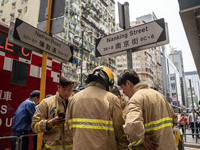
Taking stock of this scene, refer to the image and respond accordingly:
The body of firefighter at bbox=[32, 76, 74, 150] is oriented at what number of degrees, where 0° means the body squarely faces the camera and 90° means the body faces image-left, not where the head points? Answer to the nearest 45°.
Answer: approximately 315°

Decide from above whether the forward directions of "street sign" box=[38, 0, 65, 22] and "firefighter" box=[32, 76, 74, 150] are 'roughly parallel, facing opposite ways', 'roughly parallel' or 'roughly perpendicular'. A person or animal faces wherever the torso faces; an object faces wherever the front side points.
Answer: roughly perpendicular

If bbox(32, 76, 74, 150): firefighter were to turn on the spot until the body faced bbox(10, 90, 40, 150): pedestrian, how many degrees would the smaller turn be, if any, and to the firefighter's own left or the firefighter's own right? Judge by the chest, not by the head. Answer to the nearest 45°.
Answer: approximately 135° to the firefighter's own left

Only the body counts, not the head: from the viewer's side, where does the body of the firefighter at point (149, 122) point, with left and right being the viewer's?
facing away from the viewer and to the left of the viewer

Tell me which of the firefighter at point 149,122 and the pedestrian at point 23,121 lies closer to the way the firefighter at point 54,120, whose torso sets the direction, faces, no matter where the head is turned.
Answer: the firefighter

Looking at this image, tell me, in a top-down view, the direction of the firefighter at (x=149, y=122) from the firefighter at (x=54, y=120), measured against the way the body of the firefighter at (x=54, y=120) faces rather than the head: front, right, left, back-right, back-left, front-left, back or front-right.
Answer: front

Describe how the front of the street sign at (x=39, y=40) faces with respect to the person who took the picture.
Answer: facing the viewer and to the right of the viewer

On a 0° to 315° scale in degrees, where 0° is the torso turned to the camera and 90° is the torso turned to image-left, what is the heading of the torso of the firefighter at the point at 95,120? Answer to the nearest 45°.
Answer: approximately 180°

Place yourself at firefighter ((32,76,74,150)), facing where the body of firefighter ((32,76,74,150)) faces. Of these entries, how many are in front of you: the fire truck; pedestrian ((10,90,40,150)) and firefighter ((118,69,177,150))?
1

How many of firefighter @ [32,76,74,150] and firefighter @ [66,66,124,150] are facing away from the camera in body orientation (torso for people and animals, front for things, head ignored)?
1

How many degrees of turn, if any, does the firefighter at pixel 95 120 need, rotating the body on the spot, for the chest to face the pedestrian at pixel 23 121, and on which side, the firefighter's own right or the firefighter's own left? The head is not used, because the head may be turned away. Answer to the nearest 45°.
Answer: approximately 45° to the firefighter's own left

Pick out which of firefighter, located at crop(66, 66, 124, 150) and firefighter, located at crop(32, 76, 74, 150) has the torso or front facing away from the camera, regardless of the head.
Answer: firefighter, located at crop(66, 66, 124, 150)

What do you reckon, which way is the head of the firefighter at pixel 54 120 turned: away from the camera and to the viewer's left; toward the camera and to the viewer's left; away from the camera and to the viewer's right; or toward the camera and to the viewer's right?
toward the camera and to the viewer's right
